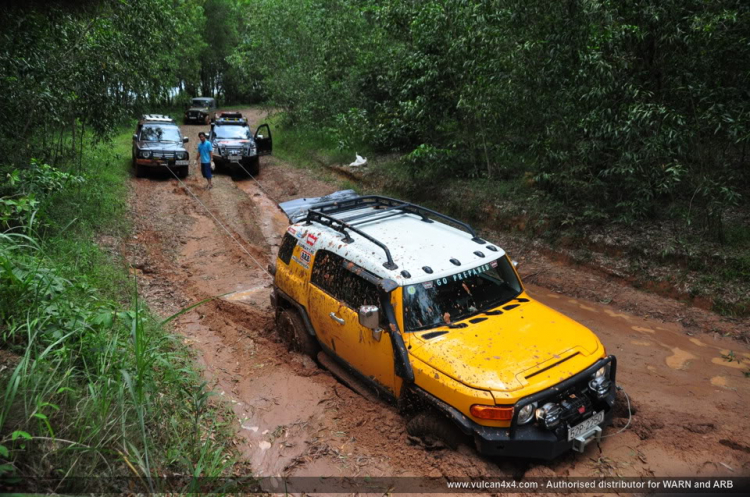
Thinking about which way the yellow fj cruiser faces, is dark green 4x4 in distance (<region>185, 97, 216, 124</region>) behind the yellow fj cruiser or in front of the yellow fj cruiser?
behind

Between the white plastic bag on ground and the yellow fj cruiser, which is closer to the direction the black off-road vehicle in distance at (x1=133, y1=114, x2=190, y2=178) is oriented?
the yellow fj cruiser

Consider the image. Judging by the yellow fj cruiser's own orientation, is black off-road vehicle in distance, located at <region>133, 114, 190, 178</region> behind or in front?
behind

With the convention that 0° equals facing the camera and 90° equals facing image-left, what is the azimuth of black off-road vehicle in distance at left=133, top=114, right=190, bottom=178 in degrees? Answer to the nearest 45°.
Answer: approximately 0°

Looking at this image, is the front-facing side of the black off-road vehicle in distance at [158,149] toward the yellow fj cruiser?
yes

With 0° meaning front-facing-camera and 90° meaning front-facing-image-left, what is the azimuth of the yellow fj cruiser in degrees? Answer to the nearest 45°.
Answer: approximately 315°
